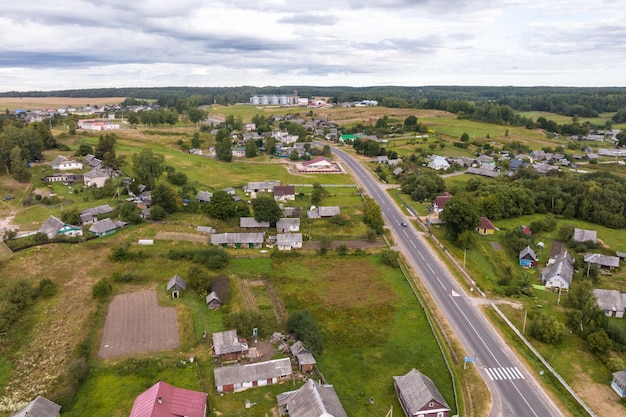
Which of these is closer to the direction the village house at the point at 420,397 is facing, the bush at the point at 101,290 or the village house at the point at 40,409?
the village house

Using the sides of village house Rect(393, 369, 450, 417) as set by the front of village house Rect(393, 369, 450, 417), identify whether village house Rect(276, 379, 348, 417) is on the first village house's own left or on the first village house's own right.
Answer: on the first village house's own right

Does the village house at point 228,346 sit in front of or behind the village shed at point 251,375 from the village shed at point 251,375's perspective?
behind

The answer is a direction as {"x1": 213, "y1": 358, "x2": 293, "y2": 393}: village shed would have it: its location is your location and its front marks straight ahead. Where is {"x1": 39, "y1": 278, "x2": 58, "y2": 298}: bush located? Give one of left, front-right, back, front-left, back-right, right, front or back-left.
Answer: back-right

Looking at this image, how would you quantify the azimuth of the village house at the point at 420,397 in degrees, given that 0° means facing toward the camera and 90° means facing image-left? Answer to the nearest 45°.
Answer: approximately 0°

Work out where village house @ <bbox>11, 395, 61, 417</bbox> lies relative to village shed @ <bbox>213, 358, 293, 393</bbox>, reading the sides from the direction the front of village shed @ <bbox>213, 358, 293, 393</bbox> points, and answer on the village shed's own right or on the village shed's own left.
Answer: on the village shed's own right

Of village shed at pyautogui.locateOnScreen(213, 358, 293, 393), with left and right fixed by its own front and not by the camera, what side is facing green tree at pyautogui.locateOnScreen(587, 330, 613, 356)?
left

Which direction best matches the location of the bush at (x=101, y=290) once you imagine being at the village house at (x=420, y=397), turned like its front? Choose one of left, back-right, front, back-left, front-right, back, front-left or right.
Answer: right

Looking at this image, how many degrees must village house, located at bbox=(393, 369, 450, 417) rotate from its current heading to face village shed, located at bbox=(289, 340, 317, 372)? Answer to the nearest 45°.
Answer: approximately 90° to its right

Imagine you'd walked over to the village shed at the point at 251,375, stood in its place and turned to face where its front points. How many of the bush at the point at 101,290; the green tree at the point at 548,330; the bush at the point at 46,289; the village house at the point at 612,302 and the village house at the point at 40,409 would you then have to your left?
2

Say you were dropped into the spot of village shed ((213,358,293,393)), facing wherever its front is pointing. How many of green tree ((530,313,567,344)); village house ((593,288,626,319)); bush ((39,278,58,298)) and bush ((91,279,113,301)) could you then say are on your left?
2

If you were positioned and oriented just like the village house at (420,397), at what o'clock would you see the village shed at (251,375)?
the village shed at (251,375) is roughly at 3 o'clock from the village house at (420,397).

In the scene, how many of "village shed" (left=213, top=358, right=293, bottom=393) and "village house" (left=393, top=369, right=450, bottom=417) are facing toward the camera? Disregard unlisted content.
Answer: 2
